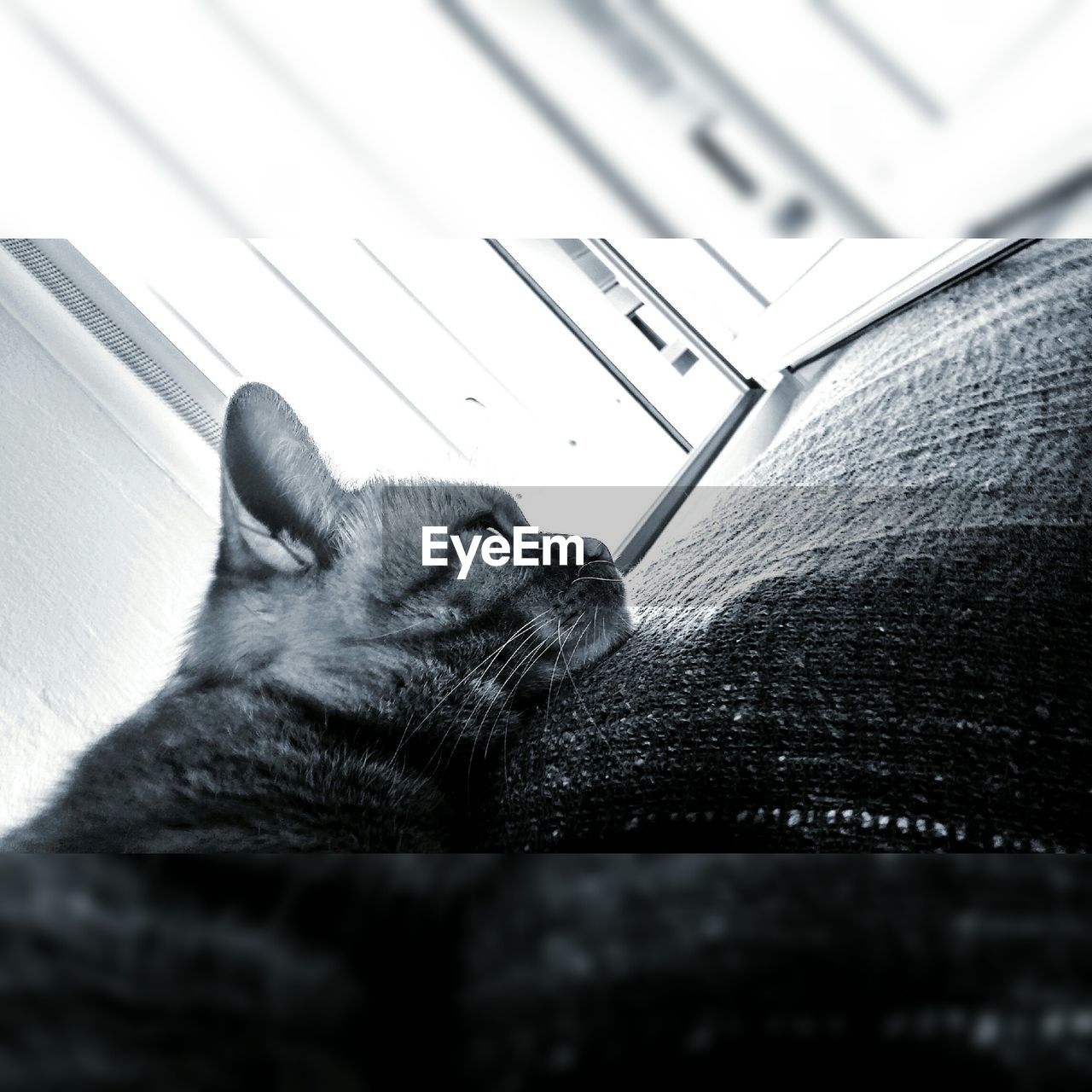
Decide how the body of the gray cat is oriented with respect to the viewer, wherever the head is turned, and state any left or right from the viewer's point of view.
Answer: facing to the right of the viewer
